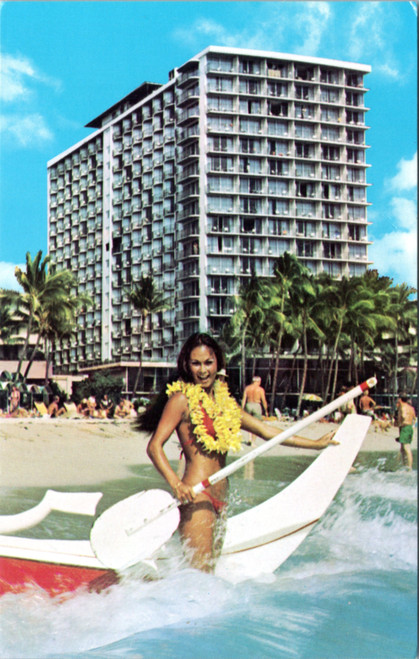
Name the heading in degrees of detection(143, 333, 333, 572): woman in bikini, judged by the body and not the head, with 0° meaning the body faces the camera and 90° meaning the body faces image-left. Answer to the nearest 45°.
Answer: approximately 315°

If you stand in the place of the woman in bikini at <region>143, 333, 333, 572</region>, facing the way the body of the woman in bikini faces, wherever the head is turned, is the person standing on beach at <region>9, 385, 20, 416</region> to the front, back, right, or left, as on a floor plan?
back

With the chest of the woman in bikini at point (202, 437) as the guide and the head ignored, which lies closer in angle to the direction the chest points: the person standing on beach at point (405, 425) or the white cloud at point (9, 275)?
the person standing on beach

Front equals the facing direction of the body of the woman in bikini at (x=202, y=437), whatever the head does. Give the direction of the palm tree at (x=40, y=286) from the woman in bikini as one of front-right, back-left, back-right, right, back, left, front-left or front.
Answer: back
